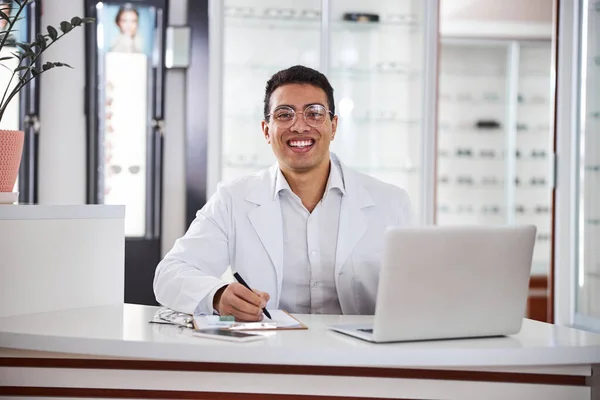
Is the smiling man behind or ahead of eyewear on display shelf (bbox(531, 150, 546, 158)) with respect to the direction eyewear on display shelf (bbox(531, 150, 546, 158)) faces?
ahead

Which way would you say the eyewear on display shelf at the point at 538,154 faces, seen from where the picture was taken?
facing the viewer

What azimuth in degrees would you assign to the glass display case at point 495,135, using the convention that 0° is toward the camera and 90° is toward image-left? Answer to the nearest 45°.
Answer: approximately 0°

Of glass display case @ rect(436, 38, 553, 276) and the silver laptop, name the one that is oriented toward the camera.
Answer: the glass display case

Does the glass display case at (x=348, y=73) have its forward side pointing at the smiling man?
yes

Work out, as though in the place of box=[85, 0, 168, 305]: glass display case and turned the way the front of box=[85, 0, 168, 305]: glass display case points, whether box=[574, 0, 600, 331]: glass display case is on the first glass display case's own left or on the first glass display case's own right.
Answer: on the first glass display case's own left

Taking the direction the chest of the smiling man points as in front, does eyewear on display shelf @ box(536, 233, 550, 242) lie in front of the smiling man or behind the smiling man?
behind

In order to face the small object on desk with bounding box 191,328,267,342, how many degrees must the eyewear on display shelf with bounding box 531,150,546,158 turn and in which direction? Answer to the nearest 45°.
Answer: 0° — it already faces it

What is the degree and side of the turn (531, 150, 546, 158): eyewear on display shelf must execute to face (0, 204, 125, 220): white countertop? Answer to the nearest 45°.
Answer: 0° — it already faces it

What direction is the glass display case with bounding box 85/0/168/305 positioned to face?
toward the camera

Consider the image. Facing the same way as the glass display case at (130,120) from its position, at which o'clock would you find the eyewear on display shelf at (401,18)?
The eyewear on display shelf is roughly at 9 o'clock from the glass display case.

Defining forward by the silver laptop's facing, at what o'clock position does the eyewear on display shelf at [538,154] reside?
The eyewear on display shelf is roughly at 2 o'clock from the silver laptop.

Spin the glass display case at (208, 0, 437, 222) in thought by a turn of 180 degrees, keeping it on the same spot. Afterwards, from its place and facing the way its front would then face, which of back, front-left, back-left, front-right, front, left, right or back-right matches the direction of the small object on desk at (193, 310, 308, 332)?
back

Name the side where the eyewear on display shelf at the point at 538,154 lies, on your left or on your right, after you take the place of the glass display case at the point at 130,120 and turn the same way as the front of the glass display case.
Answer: on your left

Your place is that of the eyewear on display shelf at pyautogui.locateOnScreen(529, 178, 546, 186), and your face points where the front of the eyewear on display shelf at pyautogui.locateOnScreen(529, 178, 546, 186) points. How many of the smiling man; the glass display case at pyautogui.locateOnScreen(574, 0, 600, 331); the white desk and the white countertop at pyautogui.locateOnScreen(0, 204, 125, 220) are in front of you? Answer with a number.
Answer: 4
